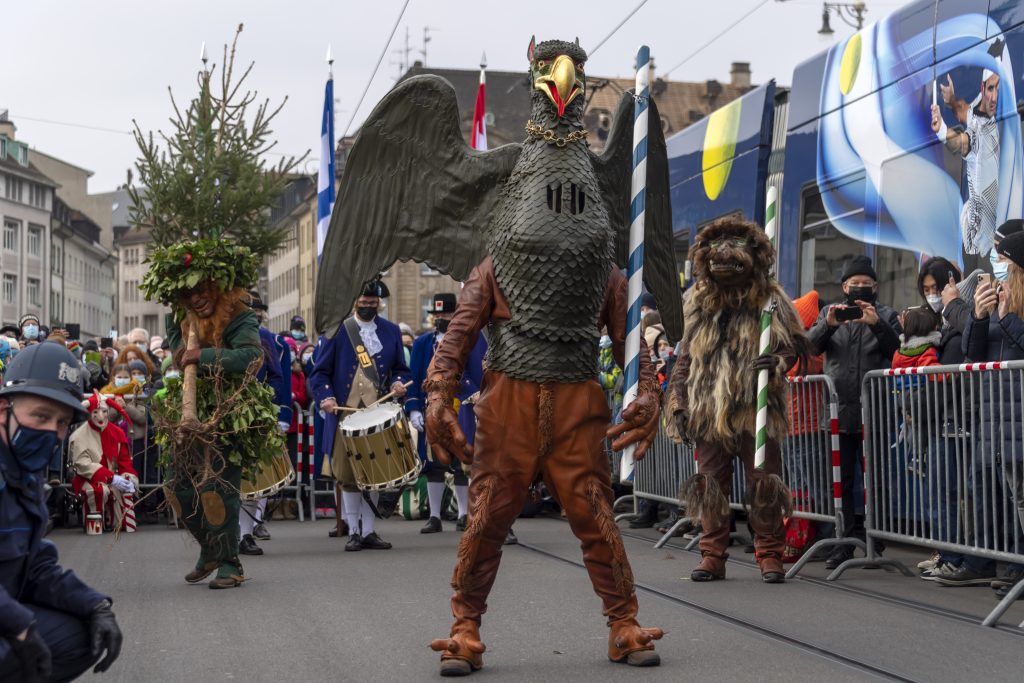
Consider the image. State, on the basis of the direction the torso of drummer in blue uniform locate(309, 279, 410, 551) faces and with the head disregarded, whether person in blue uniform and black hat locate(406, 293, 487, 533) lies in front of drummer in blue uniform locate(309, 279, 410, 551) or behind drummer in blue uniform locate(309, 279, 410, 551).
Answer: behind

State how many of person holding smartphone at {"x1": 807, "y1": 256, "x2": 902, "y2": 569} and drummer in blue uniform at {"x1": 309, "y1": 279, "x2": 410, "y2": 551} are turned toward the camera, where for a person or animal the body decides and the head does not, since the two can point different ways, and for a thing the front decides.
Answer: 2

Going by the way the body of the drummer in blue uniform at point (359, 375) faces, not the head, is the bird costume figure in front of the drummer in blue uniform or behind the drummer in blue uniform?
in front

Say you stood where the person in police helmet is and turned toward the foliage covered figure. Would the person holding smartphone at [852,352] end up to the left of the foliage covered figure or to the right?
right

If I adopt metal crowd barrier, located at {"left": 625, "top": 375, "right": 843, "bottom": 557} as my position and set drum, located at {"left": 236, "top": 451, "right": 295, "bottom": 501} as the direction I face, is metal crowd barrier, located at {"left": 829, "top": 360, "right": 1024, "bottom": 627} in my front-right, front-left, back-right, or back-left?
back-left

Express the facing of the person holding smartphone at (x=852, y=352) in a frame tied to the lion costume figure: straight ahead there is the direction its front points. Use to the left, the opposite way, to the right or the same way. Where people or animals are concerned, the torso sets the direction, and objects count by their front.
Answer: the same way

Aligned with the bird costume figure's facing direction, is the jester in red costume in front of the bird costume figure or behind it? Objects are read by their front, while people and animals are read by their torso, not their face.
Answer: behind

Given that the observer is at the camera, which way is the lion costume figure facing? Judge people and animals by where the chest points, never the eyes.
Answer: facing the viewer

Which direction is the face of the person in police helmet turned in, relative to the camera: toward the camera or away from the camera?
toward the camera

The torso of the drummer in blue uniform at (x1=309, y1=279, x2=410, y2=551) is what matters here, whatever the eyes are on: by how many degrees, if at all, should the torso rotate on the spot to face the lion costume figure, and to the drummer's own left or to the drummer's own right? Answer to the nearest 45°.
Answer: approximately 45° to the drummer's own left

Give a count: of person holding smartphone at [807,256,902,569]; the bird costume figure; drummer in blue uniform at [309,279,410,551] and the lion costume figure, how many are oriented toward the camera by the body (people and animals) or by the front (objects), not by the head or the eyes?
4

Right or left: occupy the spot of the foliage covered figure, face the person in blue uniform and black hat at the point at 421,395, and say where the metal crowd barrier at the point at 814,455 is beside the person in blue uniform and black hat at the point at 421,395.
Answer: right

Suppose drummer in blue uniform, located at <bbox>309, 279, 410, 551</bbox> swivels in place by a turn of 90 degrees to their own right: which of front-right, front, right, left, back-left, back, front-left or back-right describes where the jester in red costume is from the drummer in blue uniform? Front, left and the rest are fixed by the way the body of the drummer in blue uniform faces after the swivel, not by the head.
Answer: front-right

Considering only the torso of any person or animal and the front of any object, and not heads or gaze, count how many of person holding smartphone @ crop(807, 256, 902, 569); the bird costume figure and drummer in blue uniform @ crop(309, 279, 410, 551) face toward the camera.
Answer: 3

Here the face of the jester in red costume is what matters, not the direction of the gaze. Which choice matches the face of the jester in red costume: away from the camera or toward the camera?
toward the camera

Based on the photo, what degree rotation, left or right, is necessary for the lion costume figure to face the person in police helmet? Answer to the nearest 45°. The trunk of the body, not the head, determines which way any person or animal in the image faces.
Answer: approximately 45° to its right
